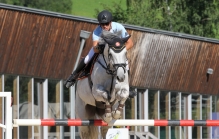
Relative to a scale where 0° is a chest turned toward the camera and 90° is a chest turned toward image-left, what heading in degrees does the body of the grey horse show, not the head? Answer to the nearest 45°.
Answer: approximately 315°
